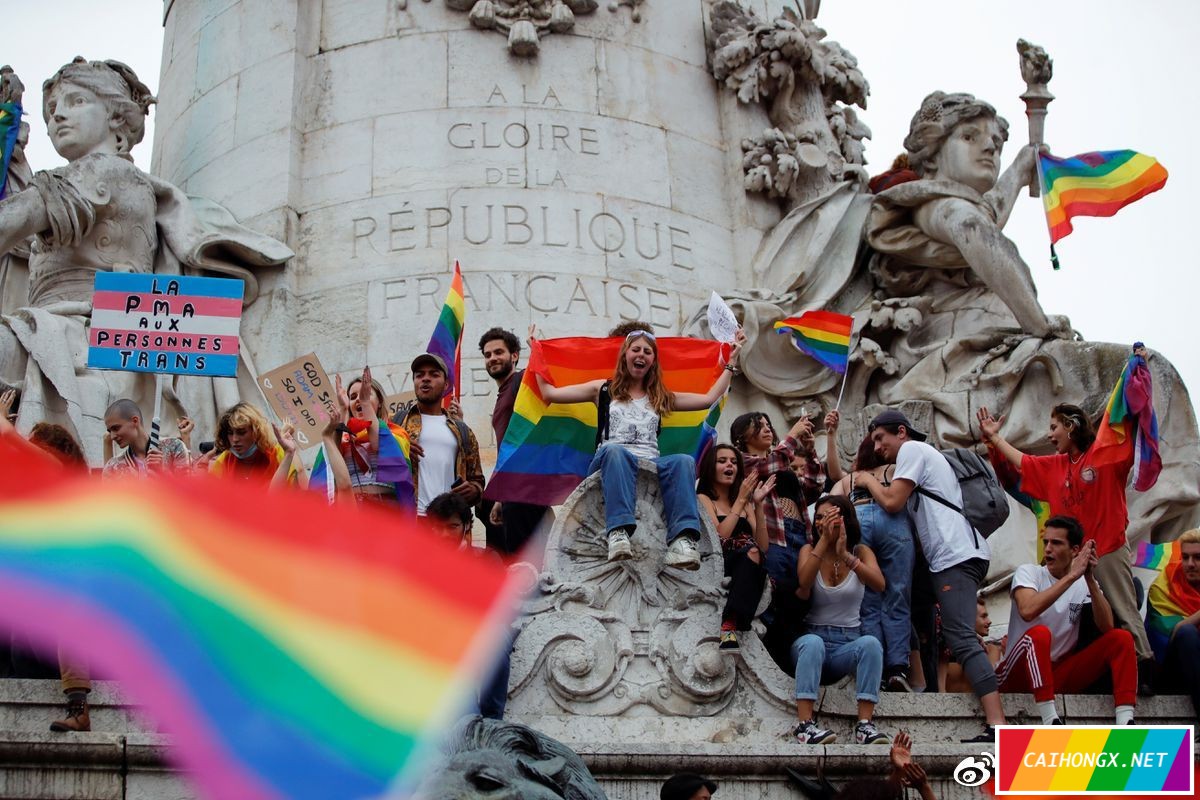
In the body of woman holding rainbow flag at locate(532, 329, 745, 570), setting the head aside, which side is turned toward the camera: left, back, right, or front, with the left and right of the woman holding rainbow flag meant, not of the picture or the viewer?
front

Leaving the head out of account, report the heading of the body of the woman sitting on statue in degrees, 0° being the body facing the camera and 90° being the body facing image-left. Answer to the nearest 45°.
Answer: approximately 315°

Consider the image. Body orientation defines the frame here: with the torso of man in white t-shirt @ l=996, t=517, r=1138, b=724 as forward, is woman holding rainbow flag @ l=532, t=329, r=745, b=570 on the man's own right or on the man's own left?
on the man's own right

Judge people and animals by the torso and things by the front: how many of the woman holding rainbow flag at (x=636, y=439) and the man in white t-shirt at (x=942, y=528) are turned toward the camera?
1

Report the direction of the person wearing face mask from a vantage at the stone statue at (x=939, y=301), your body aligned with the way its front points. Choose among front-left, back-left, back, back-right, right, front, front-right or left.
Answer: right

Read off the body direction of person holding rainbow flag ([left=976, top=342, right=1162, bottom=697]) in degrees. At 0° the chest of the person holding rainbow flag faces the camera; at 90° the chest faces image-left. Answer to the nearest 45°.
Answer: approximately 45°

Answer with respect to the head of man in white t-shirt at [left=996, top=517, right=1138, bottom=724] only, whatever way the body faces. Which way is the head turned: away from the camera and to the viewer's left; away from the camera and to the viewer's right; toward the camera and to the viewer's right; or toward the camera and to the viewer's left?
toward the camera and to the viewer's left

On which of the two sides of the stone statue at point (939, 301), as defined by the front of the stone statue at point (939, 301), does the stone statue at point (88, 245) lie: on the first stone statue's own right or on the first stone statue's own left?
on the first stone statue's own right

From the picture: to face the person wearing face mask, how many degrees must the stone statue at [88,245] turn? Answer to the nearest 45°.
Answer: approximately 45° to its left

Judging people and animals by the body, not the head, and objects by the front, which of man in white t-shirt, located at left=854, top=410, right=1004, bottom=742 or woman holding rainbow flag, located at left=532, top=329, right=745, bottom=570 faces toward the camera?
the woman holding rainbow flag
